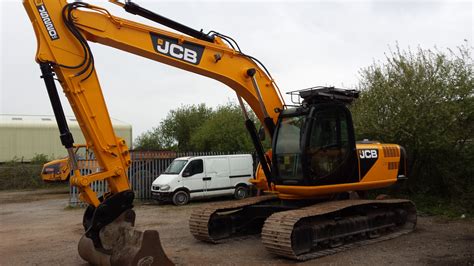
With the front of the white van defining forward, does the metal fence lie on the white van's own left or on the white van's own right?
on the white van's own right

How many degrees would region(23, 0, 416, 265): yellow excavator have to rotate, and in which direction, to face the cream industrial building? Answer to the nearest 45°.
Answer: approximately 90° to its right

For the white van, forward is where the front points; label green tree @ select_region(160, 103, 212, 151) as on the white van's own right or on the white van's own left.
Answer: on the white van's own right

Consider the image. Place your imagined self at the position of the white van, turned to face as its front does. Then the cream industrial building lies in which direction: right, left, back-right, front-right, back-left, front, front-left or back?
right

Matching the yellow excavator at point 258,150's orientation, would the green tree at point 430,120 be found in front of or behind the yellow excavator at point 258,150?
behind

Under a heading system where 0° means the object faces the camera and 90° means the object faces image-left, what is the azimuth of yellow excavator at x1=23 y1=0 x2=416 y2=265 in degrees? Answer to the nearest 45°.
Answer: approximately 45°
